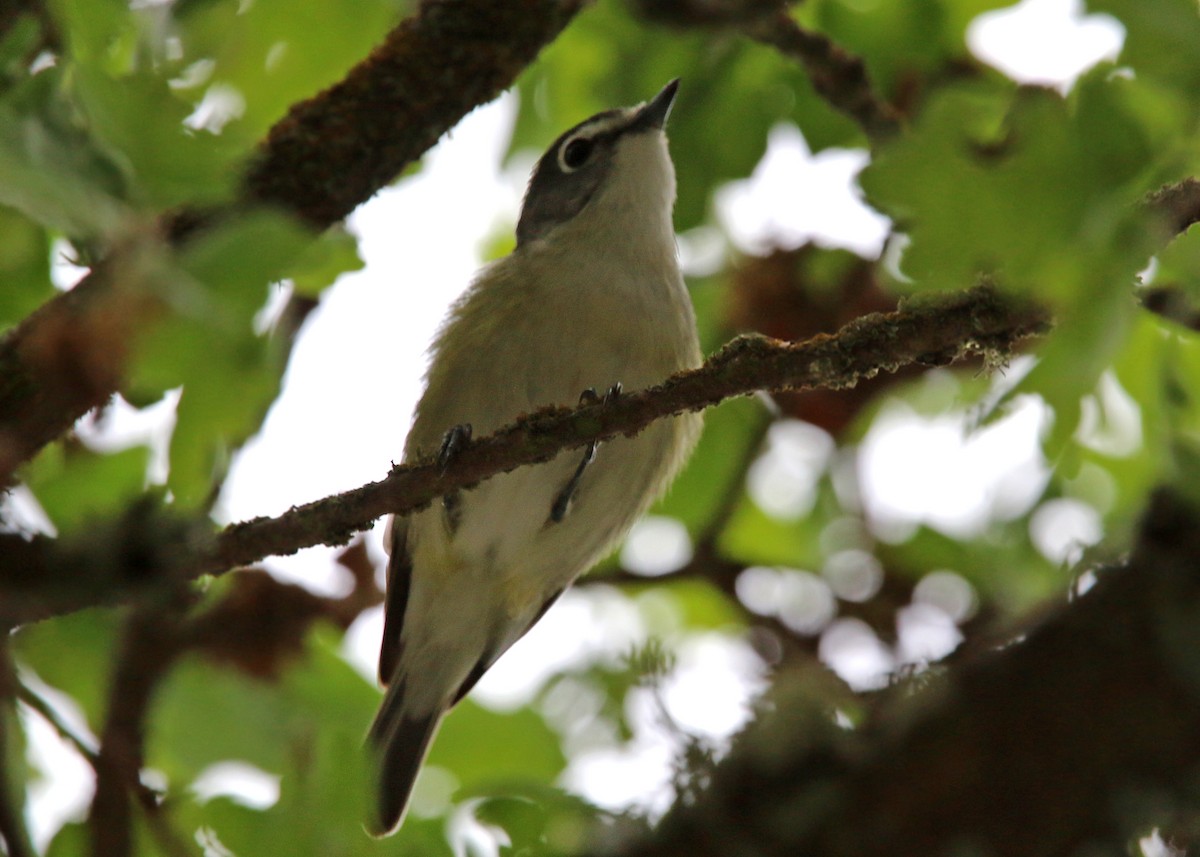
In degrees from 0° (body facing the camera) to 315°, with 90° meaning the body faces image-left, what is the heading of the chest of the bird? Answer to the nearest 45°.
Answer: approximately 315°

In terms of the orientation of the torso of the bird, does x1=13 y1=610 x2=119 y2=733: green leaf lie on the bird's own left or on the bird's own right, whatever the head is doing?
on the bird's own right

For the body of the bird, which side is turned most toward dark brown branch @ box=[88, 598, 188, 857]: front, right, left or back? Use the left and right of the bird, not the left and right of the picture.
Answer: right

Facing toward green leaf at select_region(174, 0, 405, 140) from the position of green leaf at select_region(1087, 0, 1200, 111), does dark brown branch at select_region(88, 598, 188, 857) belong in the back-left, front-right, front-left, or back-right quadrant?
front-left

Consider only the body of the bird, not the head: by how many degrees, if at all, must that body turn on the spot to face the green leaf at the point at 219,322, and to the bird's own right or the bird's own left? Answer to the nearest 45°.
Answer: approximately 45° to the bird's own right
